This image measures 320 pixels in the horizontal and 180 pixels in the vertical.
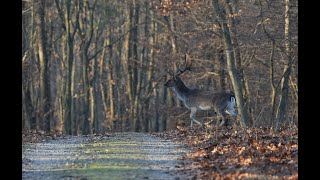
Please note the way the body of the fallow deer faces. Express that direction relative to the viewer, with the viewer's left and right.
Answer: facing to the left of the viewer
